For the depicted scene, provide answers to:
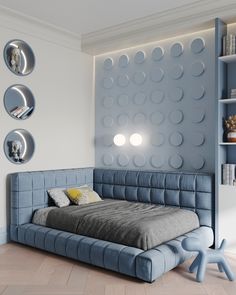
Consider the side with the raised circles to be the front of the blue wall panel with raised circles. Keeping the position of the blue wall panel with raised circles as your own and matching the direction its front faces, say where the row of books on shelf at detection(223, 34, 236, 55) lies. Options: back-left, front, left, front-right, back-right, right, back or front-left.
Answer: left

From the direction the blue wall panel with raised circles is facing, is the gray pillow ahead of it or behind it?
ahead

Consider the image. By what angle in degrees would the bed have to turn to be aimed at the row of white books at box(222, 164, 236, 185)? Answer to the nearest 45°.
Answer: approximately 45° to its left

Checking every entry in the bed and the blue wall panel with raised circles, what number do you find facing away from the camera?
0

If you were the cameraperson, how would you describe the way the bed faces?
facing the viewer and to the right of the viewer

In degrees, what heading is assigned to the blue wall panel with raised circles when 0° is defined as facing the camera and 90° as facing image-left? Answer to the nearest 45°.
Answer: approximately 45°

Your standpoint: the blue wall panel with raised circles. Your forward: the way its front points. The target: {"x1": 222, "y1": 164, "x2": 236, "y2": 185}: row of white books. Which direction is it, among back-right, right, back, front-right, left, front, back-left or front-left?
left
